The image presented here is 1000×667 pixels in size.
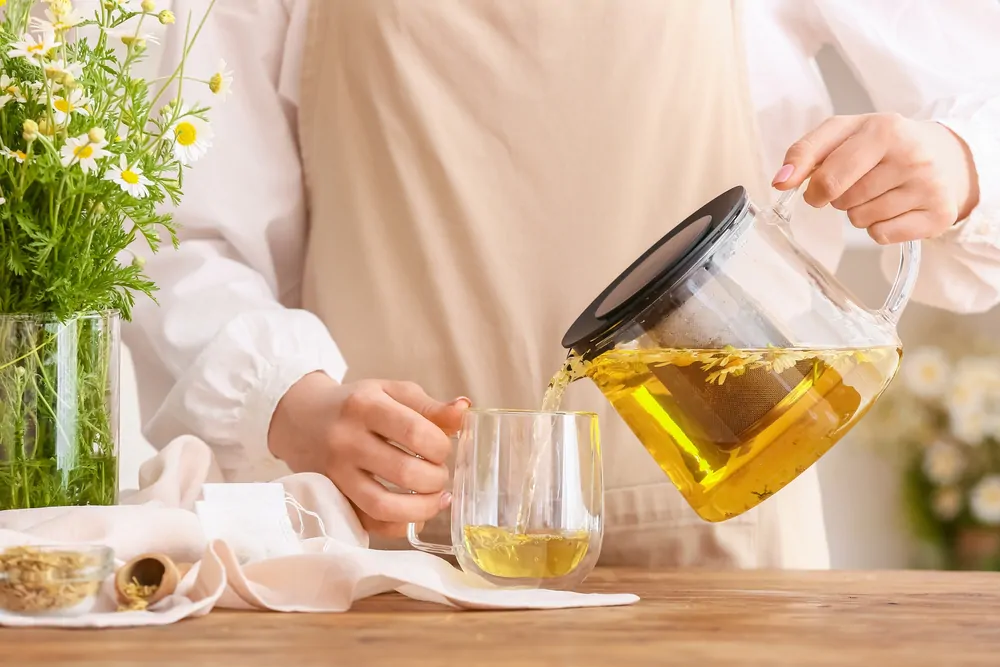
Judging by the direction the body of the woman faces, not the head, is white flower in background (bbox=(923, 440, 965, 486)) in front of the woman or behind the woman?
behind

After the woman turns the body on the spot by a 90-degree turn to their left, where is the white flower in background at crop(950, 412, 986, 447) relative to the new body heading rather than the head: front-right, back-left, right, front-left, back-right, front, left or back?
front-left

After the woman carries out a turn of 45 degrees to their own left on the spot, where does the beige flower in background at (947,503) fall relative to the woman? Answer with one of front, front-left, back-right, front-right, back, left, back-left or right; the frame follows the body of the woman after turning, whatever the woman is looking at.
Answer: left

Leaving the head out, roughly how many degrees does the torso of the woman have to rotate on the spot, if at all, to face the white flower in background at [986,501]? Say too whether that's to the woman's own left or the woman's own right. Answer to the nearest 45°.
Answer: approximately 135° to the woman's own left

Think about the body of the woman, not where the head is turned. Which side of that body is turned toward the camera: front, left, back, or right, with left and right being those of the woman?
front

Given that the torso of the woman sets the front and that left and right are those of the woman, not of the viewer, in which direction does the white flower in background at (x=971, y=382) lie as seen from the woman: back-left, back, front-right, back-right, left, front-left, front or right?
back-left

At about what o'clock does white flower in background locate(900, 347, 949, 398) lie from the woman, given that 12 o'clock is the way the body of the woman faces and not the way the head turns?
The white flower in background is roughly at 7 o'clock from the woman.
